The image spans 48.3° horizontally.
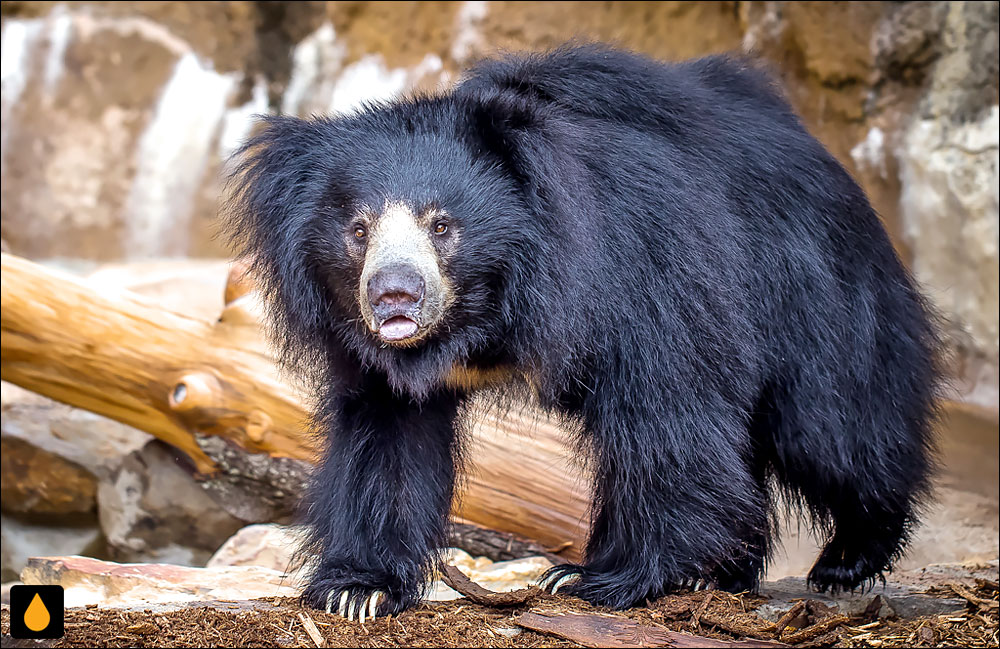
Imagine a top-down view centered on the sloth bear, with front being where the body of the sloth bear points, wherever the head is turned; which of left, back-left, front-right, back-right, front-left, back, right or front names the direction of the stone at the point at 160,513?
right

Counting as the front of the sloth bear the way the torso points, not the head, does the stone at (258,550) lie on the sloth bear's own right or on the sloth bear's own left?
on the sloth bear's own right

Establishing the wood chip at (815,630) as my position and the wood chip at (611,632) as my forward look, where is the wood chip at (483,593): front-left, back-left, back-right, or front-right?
front-right

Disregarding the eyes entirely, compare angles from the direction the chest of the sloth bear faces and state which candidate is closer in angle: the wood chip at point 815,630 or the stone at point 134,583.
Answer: the stone

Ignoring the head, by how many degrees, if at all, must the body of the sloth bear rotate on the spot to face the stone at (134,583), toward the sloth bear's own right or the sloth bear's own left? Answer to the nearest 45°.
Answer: approximately 45° to the sloth bear's own right

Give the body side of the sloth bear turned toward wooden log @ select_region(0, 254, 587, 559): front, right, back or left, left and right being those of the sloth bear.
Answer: right

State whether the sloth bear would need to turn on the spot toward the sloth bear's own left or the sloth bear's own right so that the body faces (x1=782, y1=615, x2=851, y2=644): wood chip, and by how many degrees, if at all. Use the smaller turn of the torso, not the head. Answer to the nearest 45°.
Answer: approximately 135° to the sloth bear's own left

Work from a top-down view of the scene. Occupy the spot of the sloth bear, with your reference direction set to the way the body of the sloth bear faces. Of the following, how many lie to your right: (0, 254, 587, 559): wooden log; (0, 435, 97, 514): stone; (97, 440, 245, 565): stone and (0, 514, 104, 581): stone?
4

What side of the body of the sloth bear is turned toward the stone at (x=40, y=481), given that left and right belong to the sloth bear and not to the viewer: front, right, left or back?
right

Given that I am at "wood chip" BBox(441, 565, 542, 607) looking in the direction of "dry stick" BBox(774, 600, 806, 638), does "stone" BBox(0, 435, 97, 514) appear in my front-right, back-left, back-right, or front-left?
back-left
